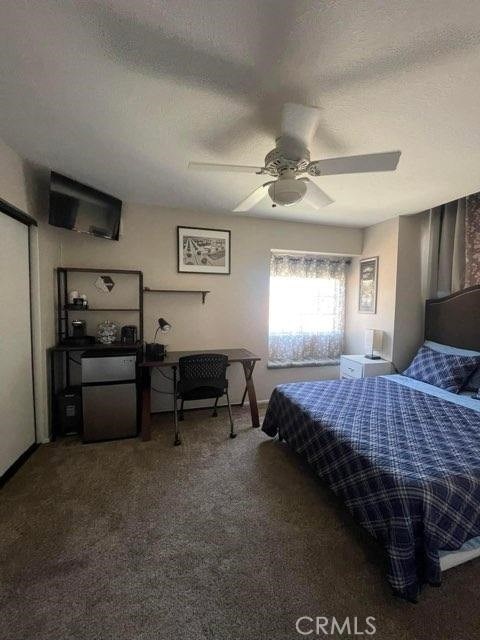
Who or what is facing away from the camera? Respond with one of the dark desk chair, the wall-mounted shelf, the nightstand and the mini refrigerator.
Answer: the dark desk chair

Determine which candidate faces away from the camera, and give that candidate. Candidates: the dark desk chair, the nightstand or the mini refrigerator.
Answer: the dark desk chair

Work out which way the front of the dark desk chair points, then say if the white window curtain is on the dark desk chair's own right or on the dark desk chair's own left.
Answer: on the dark desk chair's own right

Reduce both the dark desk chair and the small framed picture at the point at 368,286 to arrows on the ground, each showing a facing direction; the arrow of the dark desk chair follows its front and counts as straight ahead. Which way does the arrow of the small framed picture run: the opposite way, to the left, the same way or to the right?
to the left

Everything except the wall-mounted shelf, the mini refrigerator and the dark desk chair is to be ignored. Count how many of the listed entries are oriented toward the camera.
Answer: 2

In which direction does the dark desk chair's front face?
away from the camera

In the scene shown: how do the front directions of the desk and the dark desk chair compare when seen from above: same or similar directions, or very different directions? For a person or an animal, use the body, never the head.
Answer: very different directions

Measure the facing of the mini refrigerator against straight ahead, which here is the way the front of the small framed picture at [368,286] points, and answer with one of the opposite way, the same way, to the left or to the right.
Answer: to the left

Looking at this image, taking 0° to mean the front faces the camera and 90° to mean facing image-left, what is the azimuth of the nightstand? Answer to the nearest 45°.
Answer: approximately 45°

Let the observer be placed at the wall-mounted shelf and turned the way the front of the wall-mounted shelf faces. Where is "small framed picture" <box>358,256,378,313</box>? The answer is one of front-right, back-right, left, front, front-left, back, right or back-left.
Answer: left

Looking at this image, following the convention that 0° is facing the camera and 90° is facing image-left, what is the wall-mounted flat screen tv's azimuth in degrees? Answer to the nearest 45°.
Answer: approximately 315°
